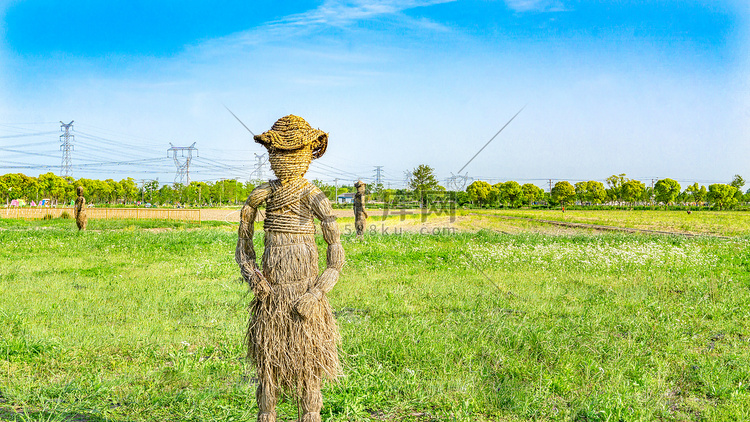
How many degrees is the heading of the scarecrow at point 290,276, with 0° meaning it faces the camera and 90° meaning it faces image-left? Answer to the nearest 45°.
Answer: approximately 0°

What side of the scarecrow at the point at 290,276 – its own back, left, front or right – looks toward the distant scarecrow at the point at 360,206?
back
